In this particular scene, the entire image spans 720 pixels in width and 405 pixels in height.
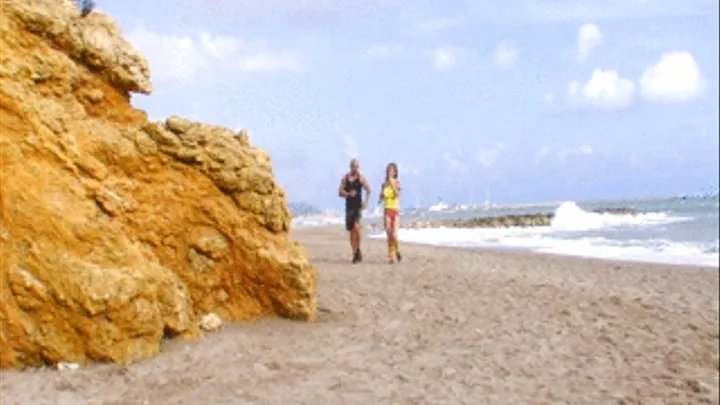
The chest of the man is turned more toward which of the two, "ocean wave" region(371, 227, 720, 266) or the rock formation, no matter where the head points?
the rock formation

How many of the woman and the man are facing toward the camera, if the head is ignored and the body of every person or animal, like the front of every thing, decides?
2

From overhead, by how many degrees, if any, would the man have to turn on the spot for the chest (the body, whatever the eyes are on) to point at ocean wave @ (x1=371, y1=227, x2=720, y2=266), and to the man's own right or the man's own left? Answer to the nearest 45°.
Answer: approximately 135° to the man's own left

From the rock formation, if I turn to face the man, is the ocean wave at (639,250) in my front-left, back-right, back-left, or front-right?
front-right

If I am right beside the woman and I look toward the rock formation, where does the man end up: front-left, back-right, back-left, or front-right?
front-right

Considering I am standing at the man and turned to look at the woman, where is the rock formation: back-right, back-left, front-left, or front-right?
back-right

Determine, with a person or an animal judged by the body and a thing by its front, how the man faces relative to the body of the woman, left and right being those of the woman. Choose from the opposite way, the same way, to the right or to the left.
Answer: the same way

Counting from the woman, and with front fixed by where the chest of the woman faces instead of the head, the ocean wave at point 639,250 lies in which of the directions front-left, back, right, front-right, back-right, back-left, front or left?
back-left

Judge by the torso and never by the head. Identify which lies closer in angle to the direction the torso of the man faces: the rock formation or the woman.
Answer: the rock formation

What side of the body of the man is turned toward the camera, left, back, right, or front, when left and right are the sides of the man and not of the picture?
front

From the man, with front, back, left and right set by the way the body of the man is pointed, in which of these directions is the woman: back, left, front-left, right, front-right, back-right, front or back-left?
back-left

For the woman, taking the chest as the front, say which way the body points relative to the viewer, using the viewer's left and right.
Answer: facing the viewer

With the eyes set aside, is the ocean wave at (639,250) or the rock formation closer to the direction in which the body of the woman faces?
the rock formation
